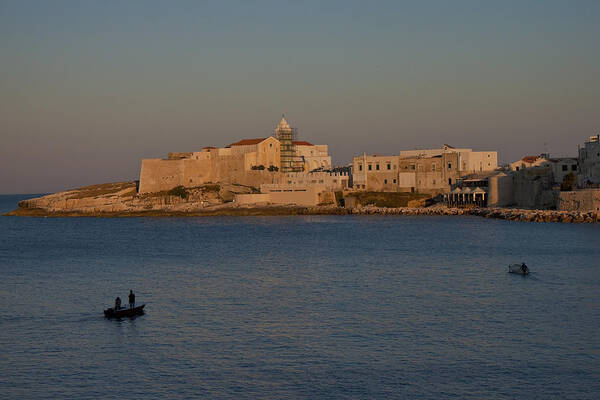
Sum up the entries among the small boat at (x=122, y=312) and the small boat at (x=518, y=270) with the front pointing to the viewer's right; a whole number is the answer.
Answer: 1

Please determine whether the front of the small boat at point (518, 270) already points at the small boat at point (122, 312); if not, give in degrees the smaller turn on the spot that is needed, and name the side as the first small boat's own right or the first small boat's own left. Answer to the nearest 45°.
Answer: approximately 45° to the first small boat's own left

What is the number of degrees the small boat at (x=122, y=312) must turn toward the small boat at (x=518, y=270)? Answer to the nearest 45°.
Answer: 0° — it already faces it

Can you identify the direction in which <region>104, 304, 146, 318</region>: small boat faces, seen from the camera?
facing to the right of the viewer

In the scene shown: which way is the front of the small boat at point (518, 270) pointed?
to the viewer's left
